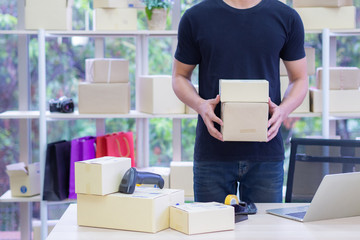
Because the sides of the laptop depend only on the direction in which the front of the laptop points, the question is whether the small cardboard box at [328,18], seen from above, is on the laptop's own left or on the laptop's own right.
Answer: on the laptop's own right

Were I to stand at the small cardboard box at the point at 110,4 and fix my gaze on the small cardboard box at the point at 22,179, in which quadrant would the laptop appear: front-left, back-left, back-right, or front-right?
back-left
